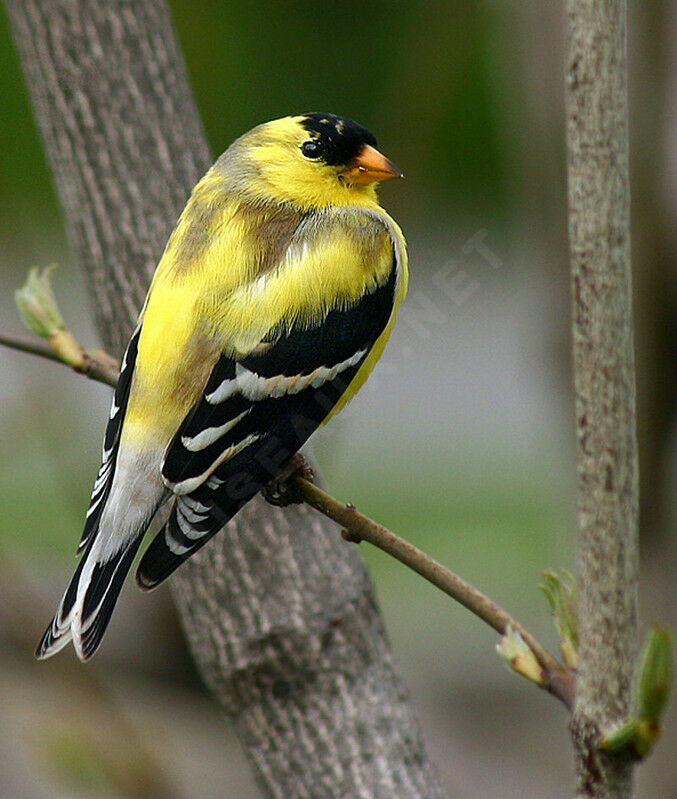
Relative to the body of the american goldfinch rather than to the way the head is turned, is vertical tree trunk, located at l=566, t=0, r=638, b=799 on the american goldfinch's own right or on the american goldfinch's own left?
on the american goldfinch's own right

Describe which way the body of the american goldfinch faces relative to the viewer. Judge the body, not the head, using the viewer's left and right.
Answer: facing away from the viewer and to the right of the viewer
